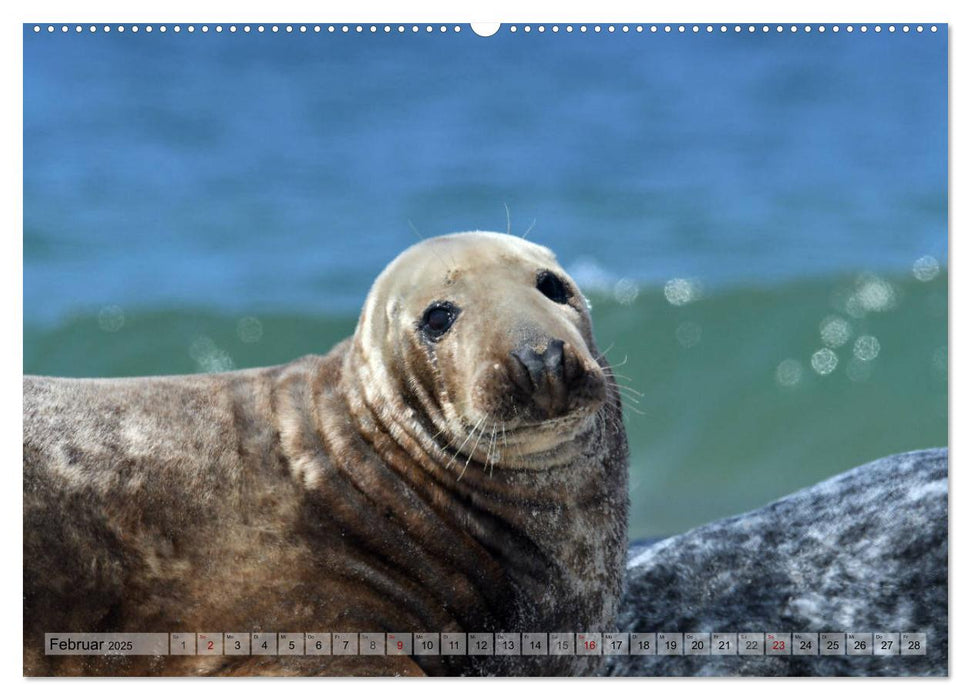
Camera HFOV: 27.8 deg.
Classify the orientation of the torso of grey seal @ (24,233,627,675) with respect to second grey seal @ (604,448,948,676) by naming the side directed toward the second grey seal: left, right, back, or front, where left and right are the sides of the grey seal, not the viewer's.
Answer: front

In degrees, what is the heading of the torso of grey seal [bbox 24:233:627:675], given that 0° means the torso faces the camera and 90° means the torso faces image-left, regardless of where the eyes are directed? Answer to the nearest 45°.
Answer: approximately 270°
